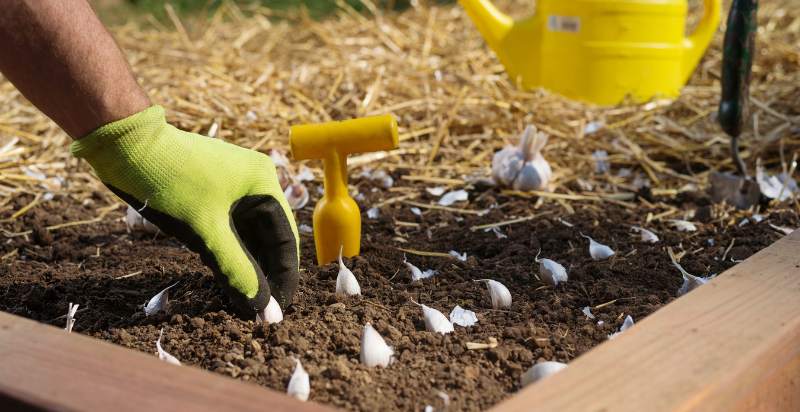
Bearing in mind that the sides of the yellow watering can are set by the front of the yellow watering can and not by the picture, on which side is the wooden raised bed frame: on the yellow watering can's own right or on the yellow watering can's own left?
on the yellow watering can's own left

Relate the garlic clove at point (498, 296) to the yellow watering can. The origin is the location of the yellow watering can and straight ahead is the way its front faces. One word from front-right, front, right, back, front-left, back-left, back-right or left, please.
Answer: left

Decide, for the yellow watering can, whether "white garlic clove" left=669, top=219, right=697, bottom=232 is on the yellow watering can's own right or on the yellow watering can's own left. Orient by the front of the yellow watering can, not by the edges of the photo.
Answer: on the yellow watering can's own left

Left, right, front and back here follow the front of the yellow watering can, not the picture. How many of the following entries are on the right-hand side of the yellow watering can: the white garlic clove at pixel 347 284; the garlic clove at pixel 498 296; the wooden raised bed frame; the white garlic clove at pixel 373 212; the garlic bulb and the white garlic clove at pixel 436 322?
0

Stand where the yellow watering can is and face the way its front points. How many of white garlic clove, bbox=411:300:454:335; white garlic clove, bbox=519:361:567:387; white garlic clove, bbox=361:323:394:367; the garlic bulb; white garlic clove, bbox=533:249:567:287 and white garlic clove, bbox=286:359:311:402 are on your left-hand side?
6

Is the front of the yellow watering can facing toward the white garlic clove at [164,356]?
no

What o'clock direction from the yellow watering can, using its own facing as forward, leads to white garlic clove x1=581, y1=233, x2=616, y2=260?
The white garlic clove is roughly at 9 o'clock from the yellow watering can.

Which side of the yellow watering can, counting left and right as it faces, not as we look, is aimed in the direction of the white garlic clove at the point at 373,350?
left

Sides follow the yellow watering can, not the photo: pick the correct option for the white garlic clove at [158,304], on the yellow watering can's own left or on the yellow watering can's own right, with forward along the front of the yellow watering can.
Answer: on the yellow watering can's own left

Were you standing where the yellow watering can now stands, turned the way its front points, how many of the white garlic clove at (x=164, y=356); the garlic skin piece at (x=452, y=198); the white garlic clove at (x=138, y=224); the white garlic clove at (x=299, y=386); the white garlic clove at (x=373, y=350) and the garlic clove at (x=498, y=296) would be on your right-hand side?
0

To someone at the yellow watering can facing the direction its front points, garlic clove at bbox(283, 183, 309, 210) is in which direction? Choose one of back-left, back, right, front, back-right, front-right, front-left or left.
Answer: front-left

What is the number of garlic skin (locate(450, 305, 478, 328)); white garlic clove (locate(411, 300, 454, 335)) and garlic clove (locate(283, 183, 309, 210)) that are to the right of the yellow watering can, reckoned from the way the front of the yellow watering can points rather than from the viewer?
0

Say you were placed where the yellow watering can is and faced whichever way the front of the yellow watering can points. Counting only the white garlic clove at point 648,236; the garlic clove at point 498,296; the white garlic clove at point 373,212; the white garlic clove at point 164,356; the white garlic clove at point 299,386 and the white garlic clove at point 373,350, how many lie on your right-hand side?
0

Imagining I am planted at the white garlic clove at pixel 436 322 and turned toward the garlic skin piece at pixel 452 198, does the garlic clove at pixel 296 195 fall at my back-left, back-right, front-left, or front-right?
front-left

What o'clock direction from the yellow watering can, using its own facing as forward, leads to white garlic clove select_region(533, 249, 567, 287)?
The white garlic clove is roughly at 9 o'clock from the yellow watering can.

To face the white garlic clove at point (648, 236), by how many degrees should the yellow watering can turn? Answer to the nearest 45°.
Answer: approximately 90° to its left

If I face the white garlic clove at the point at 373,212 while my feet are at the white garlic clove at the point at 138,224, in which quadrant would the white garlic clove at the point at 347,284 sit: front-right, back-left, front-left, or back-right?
front-right

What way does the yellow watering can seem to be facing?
to the viewer's left
